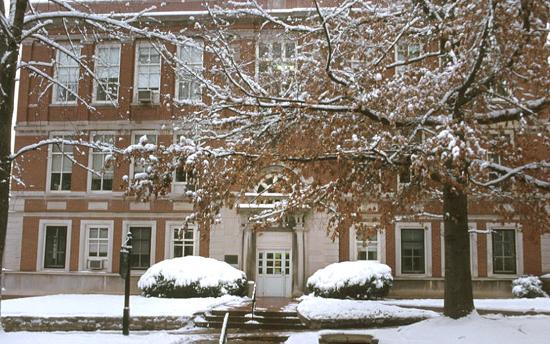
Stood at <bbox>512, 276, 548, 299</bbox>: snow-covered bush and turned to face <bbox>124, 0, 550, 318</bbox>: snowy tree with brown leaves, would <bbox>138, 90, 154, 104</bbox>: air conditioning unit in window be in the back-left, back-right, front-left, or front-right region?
front-right

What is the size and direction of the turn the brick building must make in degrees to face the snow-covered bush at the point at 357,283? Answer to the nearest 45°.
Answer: approximately 45° to its left

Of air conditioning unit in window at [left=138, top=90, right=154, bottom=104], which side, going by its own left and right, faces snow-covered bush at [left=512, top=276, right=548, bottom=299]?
left

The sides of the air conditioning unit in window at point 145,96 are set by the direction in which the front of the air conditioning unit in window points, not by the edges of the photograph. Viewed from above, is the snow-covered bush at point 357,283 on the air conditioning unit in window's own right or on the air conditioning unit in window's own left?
on the air conditioning unit in window's own left

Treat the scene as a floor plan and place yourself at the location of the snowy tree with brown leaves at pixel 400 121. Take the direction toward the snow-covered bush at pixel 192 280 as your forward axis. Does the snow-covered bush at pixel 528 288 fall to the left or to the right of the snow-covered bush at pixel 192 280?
right

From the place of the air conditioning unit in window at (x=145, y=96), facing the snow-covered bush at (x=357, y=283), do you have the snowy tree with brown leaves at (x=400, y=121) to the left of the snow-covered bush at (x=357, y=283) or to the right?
right

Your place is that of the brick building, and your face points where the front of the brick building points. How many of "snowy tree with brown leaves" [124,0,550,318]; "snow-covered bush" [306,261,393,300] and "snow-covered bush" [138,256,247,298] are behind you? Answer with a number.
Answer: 0

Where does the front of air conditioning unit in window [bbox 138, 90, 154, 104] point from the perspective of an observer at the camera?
facing the viewer

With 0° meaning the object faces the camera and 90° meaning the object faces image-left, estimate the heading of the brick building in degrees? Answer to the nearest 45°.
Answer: approximately 0°
